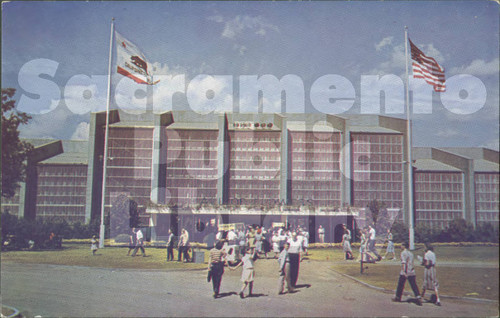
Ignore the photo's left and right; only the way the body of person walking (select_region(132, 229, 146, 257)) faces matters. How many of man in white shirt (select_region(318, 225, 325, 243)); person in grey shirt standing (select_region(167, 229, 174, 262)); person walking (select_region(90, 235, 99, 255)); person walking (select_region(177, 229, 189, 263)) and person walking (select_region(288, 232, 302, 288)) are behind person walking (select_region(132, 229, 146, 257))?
1

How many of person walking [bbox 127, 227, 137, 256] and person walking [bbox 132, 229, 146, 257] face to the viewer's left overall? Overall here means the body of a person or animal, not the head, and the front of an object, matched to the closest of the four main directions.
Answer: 0

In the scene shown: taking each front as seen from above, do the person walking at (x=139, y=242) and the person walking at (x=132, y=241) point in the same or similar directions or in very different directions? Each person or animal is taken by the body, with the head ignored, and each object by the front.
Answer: same or similar directions
